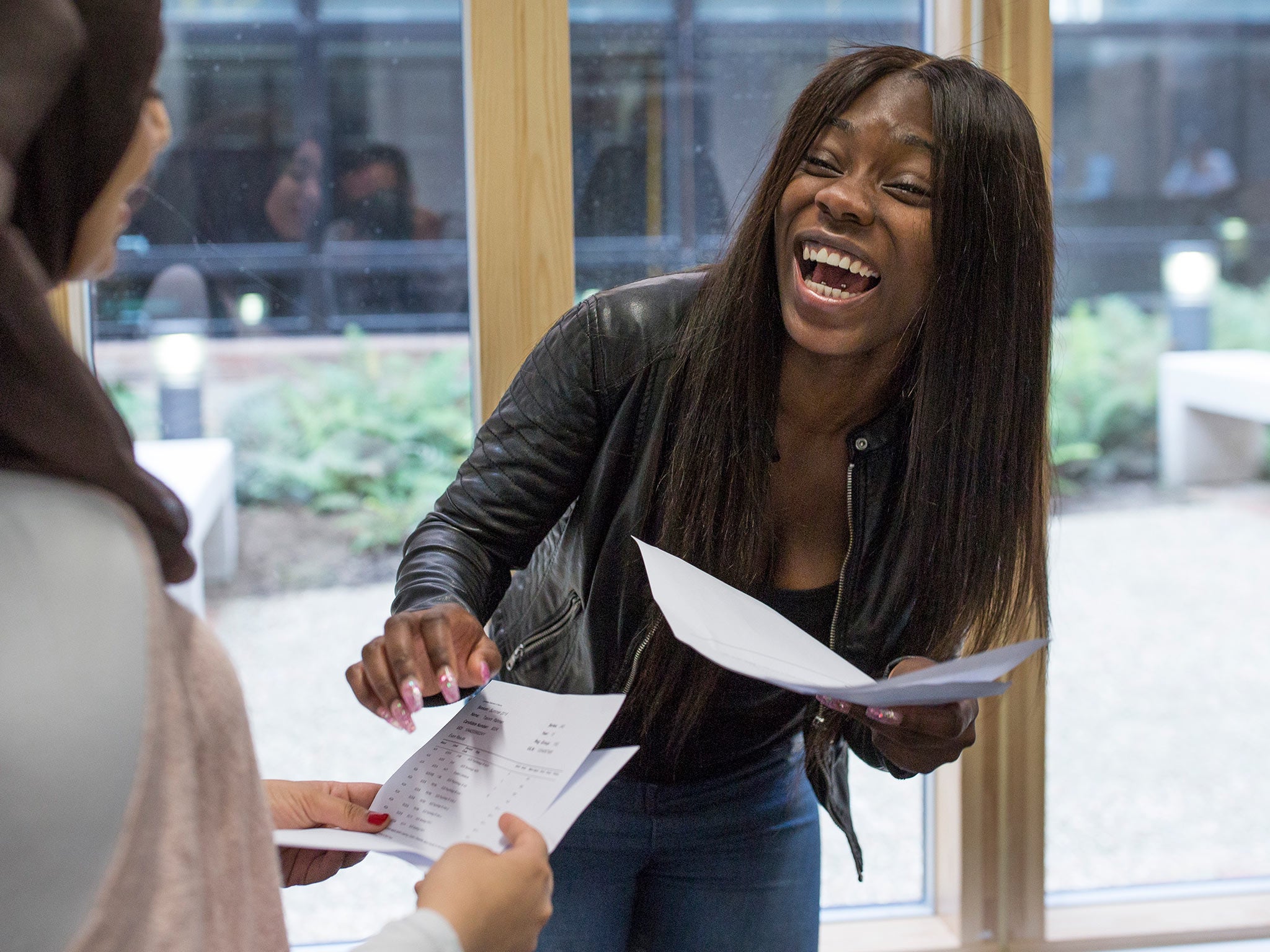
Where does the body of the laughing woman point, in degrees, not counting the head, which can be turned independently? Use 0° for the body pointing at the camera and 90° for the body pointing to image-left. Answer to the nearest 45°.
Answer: approximately 0°

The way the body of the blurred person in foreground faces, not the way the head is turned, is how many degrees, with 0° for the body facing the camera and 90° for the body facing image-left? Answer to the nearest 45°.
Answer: approximately 225°

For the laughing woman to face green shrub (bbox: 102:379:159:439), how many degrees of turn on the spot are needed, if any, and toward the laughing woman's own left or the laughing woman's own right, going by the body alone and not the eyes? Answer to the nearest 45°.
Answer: approximately 135° to the laughing woman's own right

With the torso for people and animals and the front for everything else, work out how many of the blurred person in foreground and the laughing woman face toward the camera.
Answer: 1

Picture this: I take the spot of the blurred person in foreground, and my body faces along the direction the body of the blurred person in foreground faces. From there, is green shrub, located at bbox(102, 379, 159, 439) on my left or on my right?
on my left

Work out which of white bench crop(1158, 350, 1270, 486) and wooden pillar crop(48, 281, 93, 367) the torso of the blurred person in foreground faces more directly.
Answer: the white bench

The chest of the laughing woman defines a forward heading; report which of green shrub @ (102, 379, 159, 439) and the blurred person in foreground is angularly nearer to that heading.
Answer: the blurred person in foreground

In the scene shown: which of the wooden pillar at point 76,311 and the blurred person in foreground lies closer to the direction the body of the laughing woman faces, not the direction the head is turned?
the blurred person in foreground
